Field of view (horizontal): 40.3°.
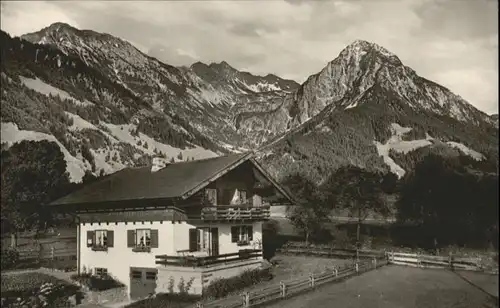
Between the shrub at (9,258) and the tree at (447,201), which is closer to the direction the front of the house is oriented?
the tree

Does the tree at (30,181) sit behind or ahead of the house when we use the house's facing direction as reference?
behind

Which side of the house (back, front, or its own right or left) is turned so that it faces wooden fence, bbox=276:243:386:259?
left

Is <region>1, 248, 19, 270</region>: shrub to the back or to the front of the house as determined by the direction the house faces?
to the back

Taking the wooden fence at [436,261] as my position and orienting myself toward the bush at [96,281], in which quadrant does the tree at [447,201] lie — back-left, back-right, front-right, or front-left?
back-right

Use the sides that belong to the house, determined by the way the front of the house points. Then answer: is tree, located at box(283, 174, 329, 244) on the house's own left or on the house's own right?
on the house's own left

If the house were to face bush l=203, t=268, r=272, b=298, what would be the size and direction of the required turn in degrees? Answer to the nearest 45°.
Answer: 0° — it already faces it

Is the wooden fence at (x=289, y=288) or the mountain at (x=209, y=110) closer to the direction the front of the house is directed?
the wooden fence

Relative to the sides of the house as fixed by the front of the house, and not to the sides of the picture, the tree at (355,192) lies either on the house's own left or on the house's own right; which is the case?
on the house's own left

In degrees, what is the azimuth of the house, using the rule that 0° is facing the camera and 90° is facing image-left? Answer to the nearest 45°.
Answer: approximately 315°
